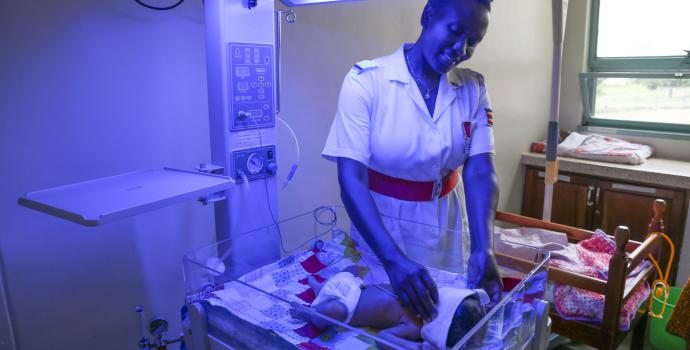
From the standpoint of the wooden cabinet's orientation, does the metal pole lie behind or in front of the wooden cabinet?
in front

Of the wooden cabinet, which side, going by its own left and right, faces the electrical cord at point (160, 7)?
front

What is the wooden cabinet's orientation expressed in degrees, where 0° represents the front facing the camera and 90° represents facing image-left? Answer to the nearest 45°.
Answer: approximately 45°

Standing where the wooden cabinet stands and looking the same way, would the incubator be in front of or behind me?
in front

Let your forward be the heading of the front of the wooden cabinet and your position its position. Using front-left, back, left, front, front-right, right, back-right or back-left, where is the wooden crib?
front-left

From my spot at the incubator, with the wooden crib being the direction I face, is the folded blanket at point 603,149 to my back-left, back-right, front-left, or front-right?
front-left

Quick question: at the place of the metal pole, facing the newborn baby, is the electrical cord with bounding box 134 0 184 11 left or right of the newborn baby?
right

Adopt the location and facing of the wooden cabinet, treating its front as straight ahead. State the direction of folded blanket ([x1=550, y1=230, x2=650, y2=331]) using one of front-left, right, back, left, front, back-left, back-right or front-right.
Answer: front-left
